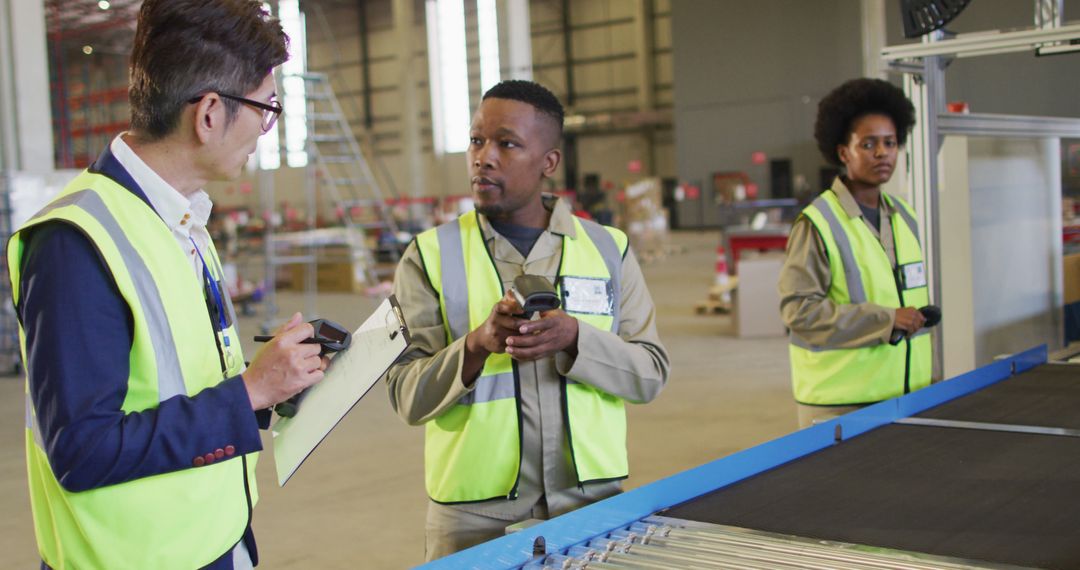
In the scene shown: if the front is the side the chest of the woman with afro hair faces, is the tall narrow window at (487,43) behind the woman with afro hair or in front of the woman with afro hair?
behind

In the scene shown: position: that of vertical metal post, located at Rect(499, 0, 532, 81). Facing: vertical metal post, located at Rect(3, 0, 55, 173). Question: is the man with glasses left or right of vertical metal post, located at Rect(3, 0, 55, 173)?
left

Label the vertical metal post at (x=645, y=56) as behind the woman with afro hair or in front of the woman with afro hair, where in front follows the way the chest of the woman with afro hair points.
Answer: behind

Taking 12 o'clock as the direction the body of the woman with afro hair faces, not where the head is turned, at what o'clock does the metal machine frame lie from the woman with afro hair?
The metal machine frame is roughly at 8 o'clock from the woman with afro hair.

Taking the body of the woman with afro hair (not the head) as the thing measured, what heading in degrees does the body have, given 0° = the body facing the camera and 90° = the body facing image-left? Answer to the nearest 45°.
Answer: approximately 315°

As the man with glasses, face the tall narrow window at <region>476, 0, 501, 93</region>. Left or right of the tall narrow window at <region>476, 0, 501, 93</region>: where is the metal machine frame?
right

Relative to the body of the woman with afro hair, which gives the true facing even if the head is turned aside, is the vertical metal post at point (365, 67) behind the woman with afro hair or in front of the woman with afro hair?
behind

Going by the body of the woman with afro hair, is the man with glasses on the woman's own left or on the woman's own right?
on the woman's own right

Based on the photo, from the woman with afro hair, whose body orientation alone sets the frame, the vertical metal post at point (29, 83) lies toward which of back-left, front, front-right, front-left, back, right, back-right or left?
back

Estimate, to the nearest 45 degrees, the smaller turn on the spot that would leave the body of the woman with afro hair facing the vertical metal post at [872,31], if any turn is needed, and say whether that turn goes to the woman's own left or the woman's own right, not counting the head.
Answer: approximately 135° to the woman's own left

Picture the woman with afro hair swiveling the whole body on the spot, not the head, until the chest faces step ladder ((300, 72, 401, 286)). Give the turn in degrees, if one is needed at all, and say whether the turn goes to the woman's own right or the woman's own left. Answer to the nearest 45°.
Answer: approximately 180°
